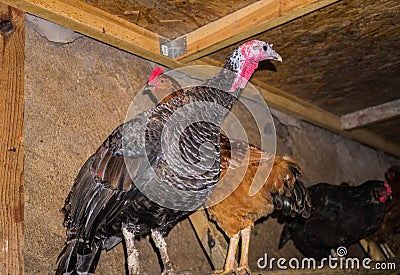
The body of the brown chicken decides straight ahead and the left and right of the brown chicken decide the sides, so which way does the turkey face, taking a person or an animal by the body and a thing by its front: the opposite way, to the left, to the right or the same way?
the opposite way

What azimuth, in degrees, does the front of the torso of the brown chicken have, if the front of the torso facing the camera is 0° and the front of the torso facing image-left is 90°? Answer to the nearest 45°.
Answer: approximately 90°

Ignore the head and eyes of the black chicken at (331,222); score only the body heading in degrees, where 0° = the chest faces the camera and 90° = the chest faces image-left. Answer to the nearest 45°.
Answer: approximately 270°

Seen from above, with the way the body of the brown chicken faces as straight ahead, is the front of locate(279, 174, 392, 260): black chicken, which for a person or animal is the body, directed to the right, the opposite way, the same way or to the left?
the opposite way

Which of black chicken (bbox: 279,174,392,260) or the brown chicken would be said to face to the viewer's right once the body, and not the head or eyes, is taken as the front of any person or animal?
the black chicken

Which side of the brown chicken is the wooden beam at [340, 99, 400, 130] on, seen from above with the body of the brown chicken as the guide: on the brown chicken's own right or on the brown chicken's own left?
on the brown chicken's own right

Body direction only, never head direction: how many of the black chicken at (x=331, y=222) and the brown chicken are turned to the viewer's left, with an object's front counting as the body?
1

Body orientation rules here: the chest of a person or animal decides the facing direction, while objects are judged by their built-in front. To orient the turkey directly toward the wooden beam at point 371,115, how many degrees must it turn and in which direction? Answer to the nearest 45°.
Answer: approximately 45° to its left

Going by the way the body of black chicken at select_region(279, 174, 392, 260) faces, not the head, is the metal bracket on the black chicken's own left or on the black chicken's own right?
on the black chicken's own right

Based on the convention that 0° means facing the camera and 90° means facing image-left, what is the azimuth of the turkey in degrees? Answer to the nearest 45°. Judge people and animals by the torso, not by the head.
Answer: approximately 270°

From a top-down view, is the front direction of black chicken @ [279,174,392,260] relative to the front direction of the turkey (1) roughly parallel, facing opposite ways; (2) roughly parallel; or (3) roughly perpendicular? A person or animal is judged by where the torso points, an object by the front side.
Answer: roughly parallel

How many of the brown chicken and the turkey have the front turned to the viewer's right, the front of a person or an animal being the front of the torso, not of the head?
1

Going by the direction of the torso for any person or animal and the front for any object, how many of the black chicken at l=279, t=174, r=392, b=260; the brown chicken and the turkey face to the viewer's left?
1
